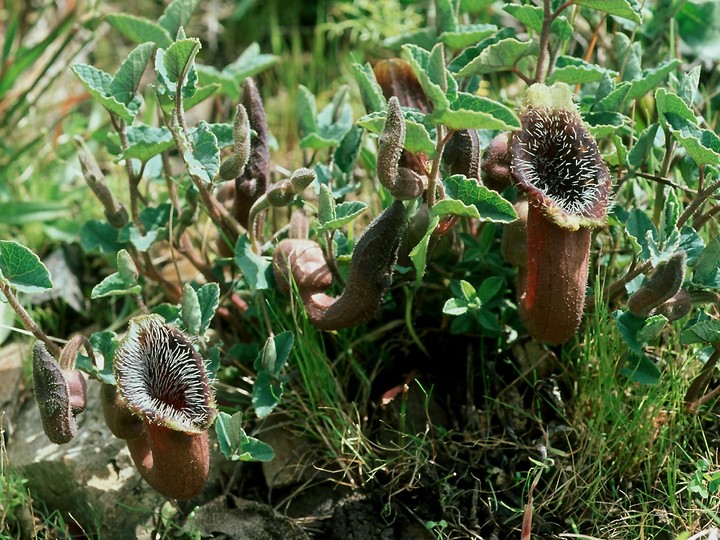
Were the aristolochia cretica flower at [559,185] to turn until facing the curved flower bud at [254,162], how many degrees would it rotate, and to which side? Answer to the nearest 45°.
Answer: approximately 90° to its right

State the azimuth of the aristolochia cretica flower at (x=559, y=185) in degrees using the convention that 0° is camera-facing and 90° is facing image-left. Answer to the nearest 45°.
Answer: approximately 0°

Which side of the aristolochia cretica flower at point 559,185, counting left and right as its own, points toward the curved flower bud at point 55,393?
right

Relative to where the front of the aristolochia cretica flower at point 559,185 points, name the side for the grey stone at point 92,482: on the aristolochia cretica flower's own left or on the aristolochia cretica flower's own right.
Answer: on the aristolochia cretica flower's own right
